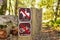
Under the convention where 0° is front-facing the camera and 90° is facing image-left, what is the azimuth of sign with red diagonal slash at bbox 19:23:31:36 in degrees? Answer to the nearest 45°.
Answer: approximately 0°

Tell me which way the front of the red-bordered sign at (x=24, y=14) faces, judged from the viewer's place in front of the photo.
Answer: facing the viewer

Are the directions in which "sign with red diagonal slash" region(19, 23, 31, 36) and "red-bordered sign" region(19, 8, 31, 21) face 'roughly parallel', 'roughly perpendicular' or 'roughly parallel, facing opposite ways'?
roughly parallel

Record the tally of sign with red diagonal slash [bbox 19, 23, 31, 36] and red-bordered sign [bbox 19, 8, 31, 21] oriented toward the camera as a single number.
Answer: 2
